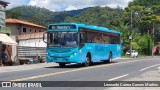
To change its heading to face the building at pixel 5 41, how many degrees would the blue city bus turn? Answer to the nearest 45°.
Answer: approximately 90° to its right

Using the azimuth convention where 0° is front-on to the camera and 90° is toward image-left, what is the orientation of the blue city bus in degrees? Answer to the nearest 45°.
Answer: approximately 45°
